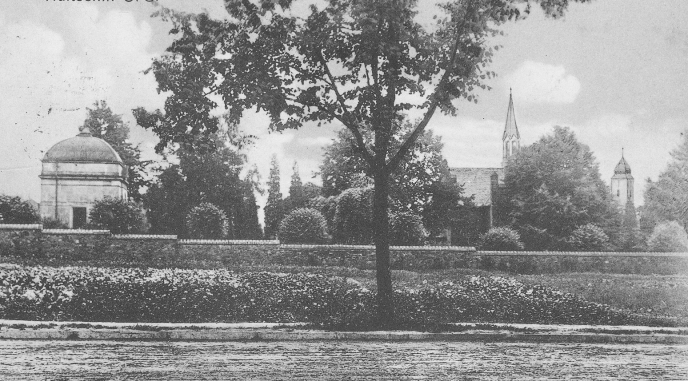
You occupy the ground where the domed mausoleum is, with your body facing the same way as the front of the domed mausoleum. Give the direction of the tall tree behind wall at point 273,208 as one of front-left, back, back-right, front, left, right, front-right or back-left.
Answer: back-left

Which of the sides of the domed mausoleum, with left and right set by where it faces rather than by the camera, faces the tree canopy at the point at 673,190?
left

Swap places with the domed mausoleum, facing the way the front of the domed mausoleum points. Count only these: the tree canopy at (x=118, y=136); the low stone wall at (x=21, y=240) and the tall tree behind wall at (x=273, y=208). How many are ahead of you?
1

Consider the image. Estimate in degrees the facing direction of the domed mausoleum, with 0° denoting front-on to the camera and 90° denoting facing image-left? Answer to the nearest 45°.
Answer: approximately 0°

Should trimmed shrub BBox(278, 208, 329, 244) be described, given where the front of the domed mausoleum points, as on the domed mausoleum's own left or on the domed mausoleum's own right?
on the domed mausoleum's own left

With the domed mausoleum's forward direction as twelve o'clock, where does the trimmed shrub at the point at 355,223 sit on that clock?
The trimmed shrub is roughly at 10 o'clock from the domed mausoleum.

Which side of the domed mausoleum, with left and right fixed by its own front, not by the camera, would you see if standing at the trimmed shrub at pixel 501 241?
left

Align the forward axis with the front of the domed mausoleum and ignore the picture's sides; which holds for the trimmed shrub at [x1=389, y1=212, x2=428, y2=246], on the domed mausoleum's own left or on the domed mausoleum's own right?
on the domed mausoleum's own left

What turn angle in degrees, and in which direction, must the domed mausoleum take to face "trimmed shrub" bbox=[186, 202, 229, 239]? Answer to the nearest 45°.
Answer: approximately 45° to its left

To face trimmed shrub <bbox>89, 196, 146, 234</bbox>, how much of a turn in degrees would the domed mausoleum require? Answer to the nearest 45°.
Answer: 0° — it already faces it

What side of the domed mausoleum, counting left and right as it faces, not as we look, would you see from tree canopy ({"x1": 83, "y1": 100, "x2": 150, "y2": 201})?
back

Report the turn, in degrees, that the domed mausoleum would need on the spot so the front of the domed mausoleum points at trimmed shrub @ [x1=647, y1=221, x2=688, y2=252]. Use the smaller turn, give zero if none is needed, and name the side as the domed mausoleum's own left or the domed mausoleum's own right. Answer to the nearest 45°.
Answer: approximately 90° to the domed mausoleum's own left
